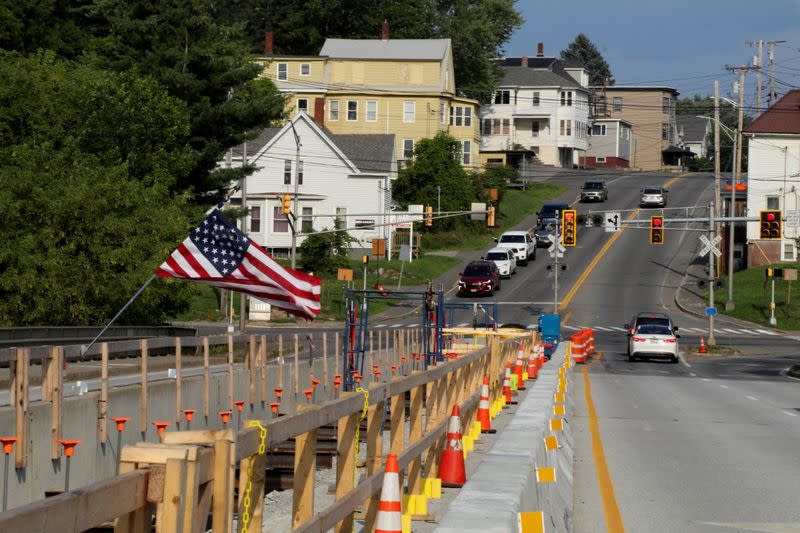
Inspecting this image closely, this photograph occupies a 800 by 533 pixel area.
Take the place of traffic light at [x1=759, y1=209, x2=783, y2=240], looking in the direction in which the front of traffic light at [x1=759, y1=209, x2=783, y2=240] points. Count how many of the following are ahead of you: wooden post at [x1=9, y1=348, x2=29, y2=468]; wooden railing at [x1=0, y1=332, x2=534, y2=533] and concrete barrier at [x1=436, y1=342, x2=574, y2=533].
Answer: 3

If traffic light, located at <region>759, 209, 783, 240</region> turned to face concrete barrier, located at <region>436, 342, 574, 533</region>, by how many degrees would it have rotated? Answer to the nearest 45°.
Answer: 0° — it already faces it

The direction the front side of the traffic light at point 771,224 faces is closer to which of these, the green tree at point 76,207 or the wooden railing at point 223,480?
the wooden railing

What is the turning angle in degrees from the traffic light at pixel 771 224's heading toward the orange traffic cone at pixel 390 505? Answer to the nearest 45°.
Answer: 0° — it already faces it

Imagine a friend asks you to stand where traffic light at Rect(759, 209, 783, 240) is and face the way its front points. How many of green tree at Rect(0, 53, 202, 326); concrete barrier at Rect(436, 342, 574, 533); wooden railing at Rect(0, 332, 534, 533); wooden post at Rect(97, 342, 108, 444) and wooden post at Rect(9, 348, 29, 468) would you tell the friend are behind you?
0

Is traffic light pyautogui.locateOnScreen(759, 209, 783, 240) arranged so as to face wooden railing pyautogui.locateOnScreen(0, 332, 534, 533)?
yes

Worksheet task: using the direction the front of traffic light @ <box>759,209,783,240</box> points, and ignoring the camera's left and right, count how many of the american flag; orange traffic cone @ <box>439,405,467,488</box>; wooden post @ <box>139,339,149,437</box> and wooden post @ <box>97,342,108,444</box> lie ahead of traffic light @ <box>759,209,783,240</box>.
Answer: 4

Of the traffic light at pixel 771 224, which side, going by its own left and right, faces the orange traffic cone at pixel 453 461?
front

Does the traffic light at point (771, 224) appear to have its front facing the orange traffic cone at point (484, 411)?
yes

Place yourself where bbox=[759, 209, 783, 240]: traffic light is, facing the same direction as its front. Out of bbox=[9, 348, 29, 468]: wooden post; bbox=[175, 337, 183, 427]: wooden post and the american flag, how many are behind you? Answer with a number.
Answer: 0

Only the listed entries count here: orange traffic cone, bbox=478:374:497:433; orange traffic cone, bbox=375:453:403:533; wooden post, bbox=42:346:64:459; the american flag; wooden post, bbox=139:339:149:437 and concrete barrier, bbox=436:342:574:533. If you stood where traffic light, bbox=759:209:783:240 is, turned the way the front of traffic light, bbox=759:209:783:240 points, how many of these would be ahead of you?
6

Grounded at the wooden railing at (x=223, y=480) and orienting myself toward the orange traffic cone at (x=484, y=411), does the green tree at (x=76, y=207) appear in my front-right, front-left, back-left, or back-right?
front-left

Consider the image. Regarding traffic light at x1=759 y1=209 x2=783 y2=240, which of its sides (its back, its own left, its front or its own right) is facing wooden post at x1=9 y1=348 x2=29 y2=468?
front

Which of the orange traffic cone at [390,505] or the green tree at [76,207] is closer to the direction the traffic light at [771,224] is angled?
the orange traffic cone

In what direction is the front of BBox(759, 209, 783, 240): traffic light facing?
toward the camera

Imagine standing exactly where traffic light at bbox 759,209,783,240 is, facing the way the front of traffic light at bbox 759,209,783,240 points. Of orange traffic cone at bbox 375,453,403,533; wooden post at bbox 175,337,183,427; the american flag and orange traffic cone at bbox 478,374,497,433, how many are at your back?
0
